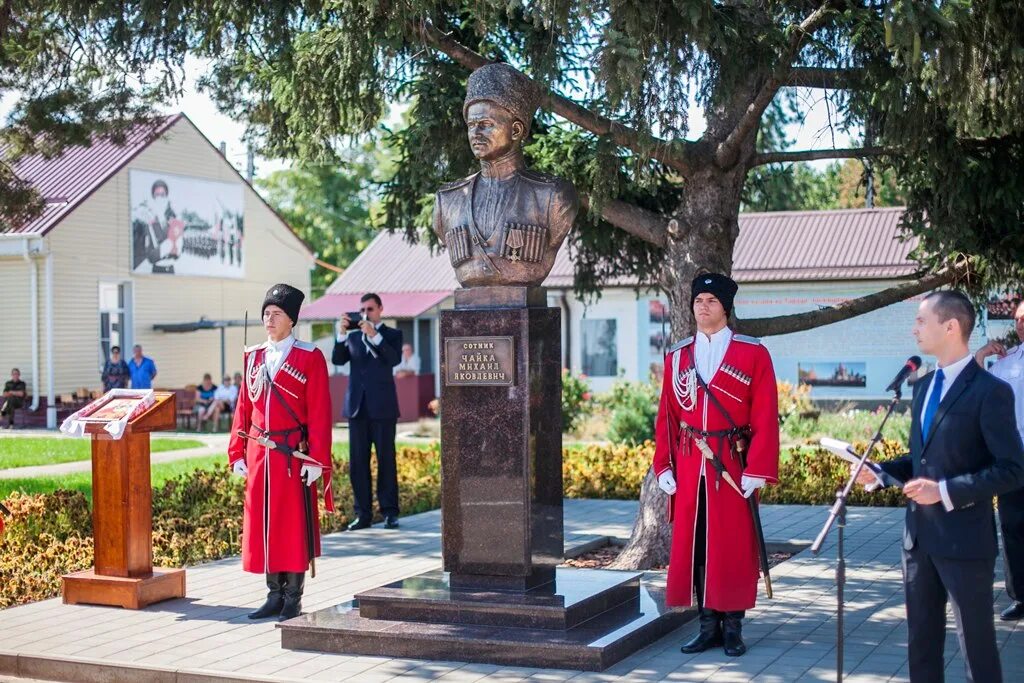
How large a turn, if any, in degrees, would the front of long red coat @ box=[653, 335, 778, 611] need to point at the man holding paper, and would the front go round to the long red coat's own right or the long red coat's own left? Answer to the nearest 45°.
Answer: approximately 45° to the long red coat's own left

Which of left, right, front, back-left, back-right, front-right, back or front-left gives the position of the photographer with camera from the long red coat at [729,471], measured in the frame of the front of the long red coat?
back-right

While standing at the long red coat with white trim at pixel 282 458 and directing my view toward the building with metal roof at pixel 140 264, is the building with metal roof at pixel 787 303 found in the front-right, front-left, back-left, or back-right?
front-right

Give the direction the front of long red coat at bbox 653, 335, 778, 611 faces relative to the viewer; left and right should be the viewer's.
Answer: facing the viewer

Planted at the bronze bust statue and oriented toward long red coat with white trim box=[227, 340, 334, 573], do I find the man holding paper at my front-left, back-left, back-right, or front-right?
back-left

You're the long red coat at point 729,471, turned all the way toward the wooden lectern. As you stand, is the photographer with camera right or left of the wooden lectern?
right

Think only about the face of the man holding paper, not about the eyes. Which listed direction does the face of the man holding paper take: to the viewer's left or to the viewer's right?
to the viewer's left

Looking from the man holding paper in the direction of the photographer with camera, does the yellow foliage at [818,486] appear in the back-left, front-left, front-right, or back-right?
front-right

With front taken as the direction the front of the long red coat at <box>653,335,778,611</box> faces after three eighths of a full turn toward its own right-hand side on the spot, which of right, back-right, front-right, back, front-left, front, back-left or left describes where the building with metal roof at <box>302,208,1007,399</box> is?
front-right

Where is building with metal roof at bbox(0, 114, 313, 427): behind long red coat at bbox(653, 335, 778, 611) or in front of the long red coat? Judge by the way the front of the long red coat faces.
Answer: behind

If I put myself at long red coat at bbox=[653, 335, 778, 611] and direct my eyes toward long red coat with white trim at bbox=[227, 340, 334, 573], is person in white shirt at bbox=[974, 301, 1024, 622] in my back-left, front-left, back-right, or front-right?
back-right

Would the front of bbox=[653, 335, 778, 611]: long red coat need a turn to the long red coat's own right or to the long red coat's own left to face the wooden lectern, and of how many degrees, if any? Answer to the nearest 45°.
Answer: approximately 90° to the long red coat's own right
